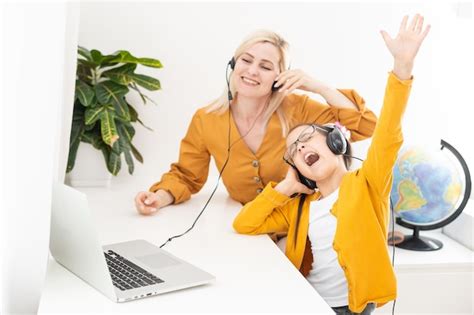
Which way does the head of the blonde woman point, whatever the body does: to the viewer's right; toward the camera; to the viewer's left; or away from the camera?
toward the camera

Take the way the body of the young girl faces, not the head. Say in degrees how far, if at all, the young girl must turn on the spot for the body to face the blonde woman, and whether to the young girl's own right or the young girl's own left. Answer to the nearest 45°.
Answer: approximately 90° to the young girl's own right

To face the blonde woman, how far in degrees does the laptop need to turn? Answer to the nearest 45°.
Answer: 0° — it already faces them

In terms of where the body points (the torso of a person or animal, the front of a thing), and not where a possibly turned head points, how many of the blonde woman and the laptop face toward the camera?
1

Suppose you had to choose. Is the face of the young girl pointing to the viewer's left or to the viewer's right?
to the viewer's left

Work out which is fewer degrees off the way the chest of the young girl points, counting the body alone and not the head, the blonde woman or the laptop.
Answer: the laptop

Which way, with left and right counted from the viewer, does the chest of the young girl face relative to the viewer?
facing the viewer and to the left of the viewer

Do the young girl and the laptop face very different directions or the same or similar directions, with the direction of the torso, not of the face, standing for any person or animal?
very different directions

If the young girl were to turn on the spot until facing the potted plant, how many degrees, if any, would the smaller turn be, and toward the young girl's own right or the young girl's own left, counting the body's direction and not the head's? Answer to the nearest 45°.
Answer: approximately 90° to the young girl's own right

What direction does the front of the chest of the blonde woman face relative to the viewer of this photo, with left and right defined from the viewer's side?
facing the viewer

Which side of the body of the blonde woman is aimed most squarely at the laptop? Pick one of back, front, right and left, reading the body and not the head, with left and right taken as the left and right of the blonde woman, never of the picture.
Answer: front

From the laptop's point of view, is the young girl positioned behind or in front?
in front
